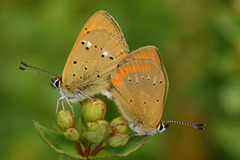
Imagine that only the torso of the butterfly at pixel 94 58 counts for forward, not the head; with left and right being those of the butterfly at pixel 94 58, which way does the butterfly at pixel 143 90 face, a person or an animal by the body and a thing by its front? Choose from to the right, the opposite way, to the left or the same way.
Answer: the opposite way

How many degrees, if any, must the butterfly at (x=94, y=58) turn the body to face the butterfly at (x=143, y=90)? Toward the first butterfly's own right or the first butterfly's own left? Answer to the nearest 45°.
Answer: approximately 135° to the first butterfly's own left

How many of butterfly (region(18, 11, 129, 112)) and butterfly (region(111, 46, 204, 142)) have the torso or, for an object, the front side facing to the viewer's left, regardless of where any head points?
1

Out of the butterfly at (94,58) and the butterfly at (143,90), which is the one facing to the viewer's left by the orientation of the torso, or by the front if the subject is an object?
the butterfly at (94,58)

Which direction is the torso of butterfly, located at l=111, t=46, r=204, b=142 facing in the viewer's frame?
to the viewer's right

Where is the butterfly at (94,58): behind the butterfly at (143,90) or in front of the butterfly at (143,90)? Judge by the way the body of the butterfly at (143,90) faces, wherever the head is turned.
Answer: behind

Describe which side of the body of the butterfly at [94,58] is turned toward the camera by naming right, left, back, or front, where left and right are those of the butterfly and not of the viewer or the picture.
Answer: left
